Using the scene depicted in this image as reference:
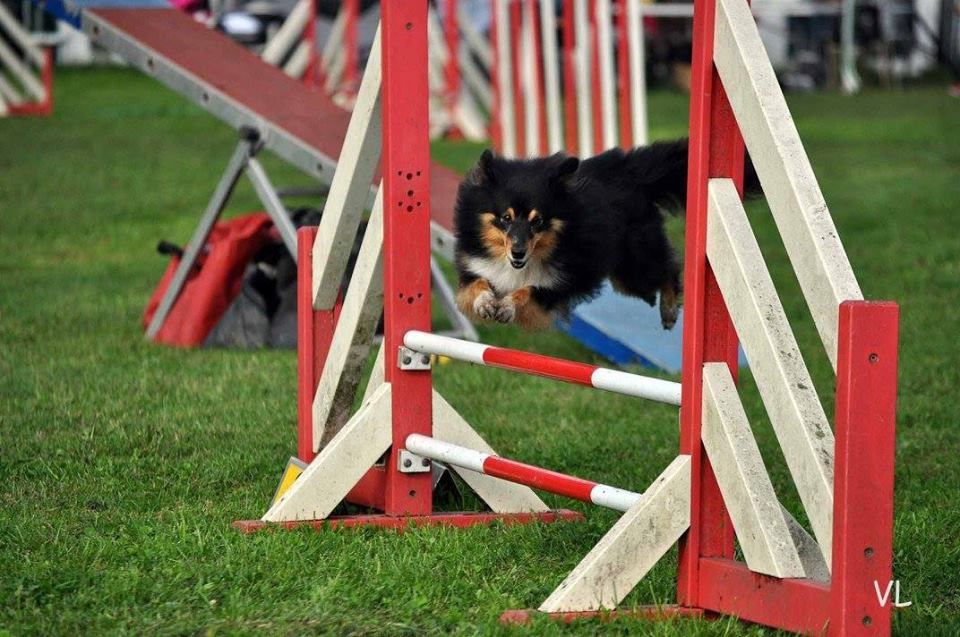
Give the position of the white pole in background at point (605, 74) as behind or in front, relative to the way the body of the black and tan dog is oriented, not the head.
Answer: behind

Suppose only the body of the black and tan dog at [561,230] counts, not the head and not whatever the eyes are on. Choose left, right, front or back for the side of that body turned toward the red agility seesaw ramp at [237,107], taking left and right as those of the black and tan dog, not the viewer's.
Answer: right

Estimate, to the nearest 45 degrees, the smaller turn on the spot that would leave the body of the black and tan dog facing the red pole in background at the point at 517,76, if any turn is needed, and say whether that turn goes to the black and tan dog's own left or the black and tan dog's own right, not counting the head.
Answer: approximately 135° to the black and tan dog's own right

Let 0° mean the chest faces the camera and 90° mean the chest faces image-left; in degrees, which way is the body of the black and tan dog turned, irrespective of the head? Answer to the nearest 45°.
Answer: approximately 45°

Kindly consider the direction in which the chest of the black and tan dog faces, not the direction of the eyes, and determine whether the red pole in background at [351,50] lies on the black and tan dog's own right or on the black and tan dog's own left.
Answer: on the black and tan dog's own right

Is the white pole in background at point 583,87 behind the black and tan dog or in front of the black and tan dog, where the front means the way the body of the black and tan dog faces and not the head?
behind

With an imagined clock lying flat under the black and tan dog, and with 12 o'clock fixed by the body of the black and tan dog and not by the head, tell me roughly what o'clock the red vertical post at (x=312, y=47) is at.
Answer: The red vertical post is roughly at 4 o'clock from the black and tan dog.

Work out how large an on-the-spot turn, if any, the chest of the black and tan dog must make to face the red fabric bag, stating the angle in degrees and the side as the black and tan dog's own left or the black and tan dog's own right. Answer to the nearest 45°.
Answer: approximately 90° to the black and tan dog's own right

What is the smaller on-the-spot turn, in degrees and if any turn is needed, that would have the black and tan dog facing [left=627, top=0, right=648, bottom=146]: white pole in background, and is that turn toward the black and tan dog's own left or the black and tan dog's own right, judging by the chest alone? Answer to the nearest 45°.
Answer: approximately 135° to the black and tan dog's own right
